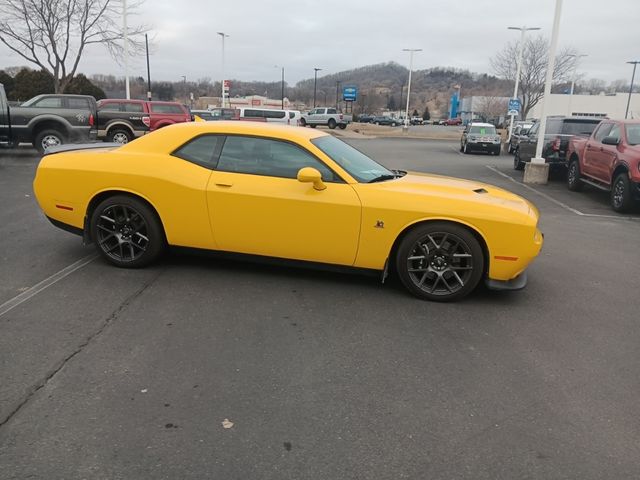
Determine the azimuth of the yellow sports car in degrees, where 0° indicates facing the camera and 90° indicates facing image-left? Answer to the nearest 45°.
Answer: approximately 270°

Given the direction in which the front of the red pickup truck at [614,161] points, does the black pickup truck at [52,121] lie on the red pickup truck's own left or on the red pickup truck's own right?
on the red pickup truck's own right

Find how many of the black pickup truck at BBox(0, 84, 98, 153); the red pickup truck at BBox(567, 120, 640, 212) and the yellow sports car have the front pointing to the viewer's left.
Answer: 1

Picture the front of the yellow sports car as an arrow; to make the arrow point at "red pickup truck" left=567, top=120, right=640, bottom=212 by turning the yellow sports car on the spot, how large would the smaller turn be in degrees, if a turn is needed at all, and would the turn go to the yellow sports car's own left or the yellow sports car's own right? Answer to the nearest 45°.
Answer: approximately 45° to the yellow sports car's own left
